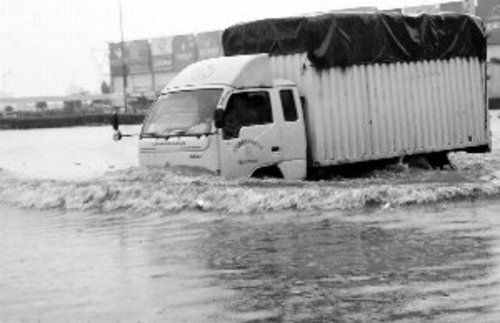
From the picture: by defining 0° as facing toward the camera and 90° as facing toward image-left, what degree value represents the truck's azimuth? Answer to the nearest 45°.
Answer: approximately 45°
